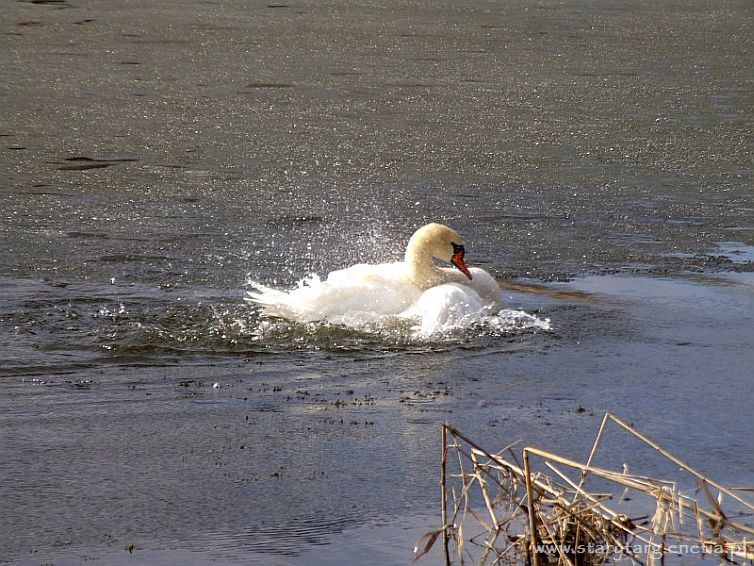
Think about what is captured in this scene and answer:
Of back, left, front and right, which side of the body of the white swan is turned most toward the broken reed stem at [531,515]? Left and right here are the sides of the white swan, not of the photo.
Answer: right

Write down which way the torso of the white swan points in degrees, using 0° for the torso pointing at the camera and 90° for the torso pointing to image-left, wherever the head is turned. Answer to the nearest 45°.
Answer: approximately 270°

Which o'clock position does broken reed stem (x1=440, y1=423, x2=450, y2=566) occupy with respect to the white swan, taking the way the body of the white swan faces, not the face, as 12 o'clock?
The broken reed stem is roughly at 3 o'clock from the white swan.
